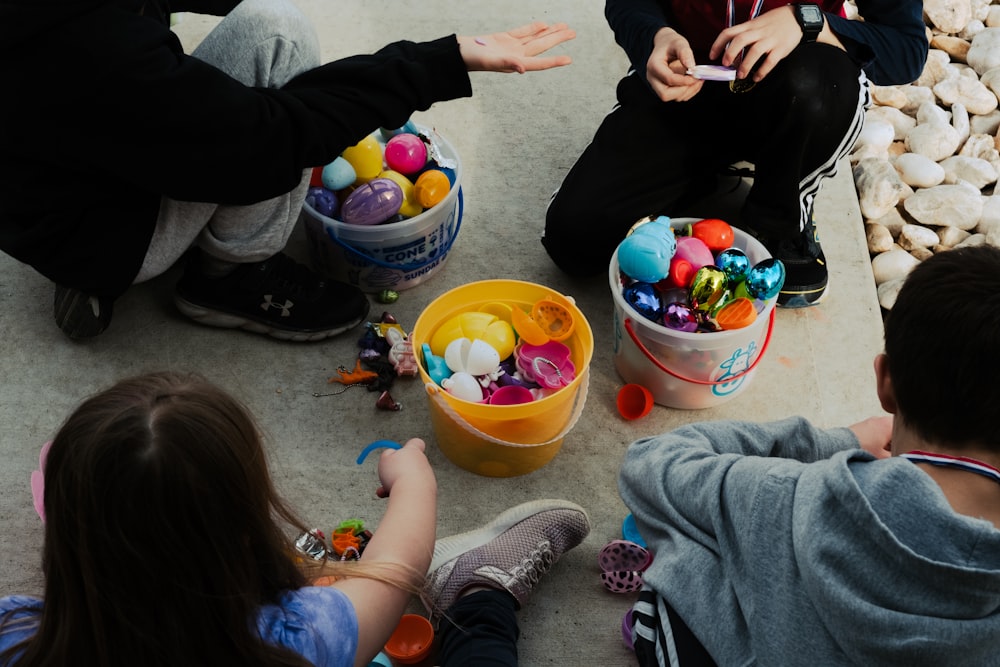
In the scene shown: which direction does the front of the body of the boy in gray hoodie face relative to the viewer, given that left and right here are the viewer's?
facing away from the viewer

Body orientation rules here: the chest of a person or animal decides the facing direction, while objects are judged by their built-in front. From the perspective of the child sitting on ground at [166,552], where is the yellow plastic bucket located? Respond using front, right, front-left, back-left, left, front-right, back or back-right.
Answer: front-right

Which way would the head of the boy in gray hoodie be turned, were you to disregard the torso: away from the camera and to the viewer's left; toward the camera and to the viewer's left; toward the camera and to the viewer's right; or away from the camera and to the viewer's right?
away from the camera and to the viewer's left

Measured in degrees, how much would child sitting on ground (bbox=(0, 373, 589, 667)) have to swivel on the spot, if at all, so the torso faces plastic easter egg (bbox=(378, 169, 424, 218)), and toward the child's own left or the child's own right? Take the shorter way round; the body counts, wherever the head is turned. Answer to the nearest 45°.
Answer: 0° — they already face it

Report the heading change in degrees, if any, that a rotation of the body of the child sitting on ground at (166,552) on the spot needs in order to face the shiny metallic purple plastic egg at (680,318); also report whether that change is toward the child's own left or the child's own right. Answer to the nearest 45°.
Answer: approximately 45° to the child's own right

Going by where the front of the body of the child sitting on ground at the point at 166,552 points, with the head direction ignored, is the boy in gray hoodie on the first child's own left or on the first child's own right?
on the first child's own right

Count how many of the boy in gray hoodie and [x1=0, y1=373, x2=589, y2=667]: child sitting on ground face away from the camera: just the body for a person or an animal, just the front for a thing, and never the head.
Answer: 2

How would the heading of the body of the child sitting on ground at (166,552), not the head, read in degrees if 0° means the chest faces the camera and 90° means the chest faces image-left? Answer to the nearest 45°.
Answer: approximately 180°

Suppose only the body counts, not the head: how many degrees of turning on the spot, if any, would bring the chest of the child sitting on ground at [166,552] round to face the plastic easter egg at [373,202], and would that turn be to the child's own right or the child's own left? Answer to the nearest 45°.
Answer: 0° — they already face it

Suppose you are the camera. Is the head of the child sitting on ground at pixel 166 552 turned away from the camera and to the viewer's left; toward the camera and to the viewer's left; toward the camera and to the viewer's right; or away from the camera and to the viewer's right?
away from the camera and to the viewer's right

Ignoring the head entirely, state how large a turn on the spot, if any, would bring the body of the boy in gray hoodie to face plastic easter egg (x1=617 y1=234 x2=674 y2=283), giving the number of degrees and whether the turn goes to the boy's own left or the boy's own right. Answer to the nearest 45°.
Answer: approximately 45° to the boy's own left

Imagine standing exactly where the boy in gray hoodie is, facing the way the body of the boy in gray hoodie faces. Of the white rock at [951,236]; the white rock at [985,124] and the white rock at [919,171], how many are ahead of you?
3
